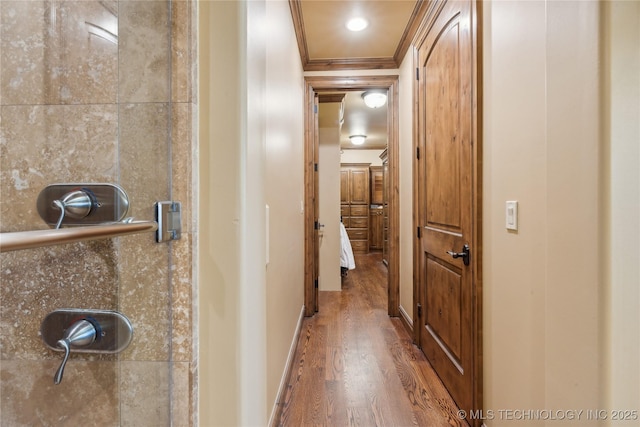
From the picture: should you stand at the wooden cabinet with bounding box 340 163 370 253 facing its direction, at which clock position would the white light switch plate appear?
The white light switch plate is roughly at 12 o'clock from the wooden cabinet.

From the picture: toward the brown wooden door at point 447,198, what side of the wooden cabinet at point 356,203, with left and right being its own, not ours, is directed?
front

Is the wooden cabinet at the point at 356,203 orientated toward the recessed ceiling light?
yes

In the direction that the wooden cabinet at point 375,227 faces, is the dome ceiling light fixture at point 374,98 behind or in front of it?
in front

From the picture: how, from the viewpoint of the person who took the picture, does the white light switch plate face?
facing the viewer and to the left of the viewer

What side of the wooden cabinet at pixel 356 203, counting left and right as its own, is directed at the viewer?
front
